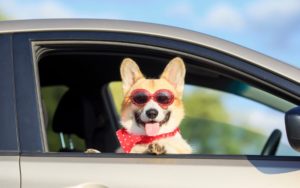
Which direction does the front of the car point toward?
to the viewer's right

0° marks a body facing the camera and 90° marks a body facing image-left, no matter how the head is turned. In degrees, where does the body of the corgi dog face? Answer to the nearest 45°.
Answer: approximately 0°
